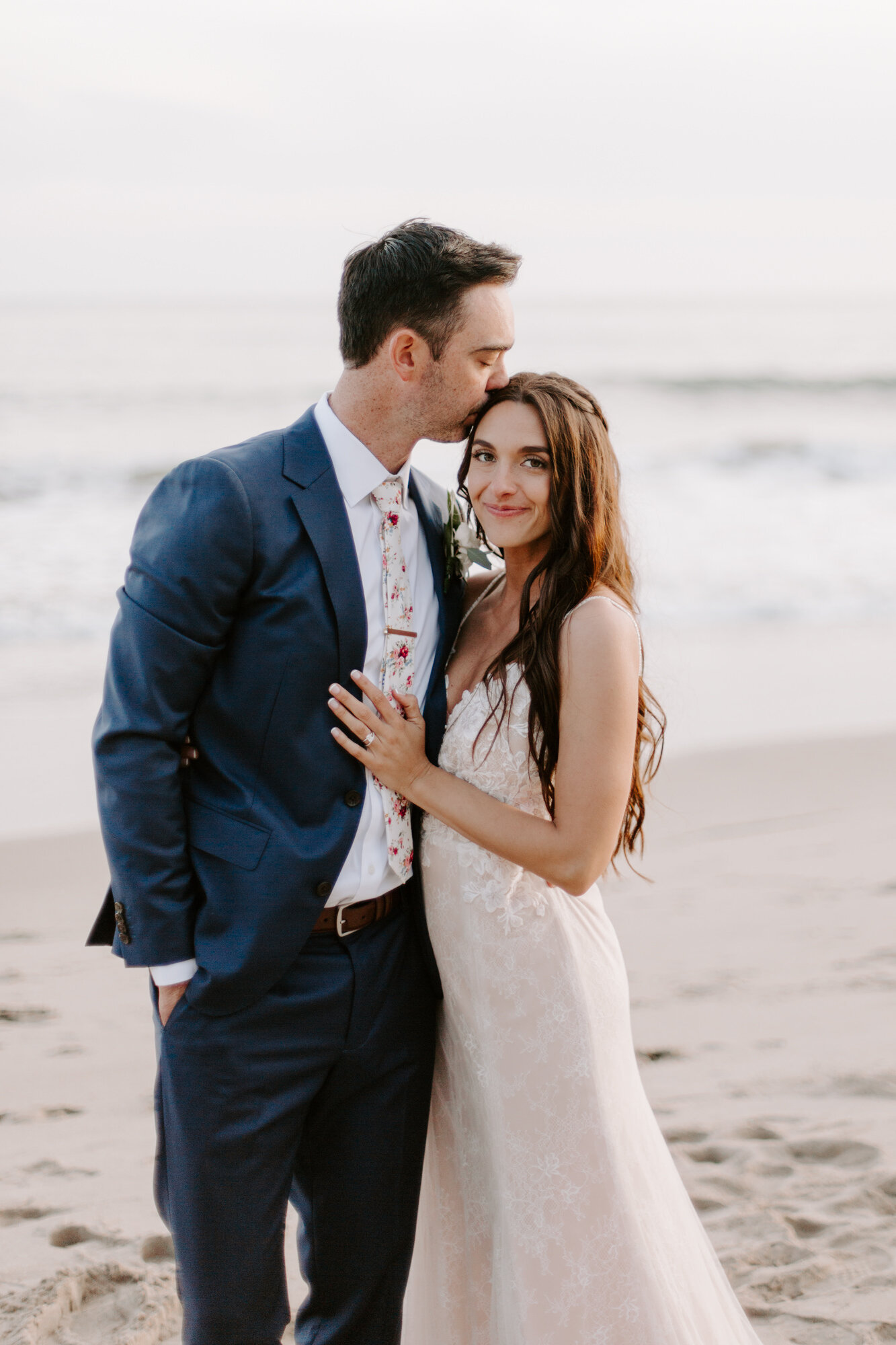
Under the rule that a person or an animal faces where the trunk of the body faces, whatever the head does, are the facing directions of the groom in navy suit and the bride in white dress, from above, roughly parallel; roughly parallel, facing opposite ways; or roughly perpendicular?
roughly perpendicular

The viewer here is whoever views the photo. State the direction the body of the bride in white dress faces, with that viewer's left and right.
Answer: facing the viewer and to the left of the viewer

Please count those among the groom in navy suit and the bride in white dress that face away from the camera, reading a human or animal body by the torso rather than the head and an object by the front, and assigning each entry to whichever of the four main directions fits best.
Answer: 0

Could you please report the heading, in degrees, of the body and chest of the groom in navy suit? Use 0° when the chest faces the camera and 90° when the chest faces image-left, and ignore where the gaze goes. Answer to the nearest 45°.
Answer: approximately 315°

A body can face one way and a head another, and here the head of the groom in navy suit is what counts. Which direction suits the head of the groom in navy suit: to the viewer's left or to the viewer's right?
to the viewer's right
